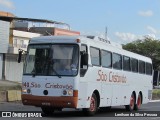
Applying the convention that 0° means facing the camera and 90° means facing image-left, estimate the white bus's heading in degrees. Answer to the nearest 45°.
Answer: approximately 45°
